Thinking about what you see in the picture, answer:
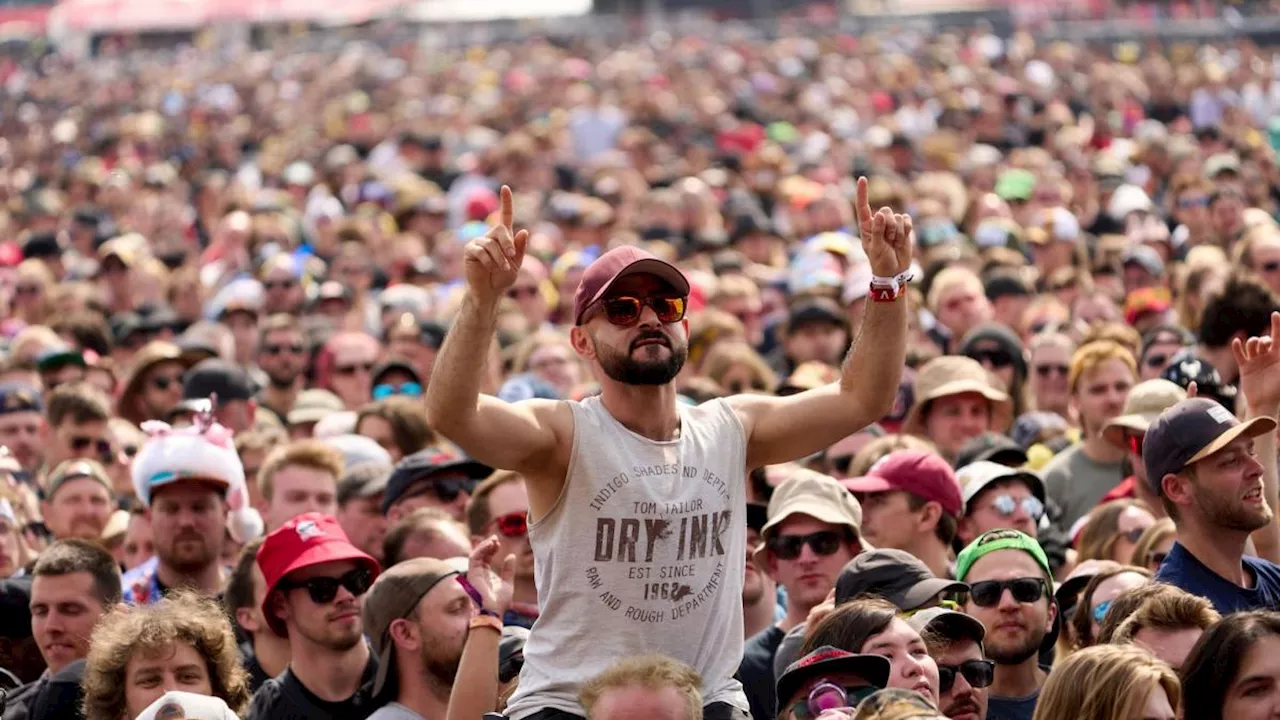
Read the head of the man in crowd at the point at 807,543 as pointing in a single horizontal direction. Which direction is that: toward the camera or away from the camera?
toward the camera

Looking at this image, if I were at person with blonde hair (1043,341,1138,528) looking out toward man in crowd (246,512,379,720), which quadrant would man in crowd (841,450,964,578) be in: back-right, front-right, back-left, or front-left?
front-left

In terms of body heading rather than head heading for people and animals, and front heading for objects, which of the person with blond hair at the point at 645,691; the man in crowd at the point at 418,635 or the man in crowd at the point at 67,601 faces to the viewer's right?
the man in crowd at the point at 418,635

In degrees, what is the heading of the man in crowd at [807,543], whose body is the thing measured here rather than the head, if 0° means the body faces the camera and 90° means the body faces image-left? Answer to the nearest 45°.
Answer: approximately 0°

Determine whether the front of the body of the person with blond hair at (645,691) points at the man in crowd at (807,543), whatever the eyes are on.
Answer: no

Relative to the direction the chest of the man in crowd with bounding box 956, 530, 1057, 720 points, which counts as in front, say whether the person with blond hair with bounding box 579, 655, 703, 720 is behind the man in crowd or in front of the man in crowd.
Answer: in front

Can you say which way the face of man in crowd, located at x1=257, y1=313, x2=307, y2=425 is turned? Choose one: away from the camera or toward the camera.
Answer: toward the camera

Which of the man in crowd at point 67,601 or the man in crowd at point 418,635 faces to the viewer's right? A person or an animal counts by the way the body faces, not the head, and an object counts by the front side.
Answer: the man in crowd at point 418,635

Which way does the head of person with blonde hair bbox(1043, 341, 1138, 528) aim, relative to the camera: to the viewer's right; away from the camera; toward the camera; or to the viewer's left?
toward the camera

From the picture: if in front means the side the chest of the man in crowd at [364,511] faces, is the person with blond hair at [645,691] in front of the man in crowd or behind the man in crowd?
in front

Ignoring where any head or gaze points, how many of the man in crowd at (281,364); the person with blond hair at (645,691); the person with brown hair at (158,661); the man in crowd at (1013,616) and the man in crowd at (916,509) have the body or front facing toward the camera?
4

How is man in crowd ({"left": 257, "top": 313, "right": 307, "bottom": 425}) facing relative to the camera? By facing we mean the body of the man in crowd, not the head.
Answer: toward the camera

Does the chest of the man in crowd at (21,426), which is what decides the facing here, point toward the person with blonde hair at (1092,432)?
no

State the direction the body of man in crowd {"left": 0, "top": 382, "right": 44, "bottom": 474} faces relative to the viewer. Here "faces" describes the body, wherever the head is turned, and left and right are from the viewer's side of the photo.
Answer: facing the viewer

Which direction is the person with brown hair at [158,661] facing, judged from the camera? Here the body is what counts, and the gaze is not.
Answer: toward the camera

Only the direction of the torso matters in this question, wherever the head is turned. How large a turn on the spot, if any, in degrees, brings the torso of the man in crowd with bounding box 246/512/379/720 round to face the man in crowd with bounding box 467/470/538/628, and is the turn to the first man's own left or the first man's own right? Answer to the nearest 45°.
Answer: approximately 90° to the first man's own left
